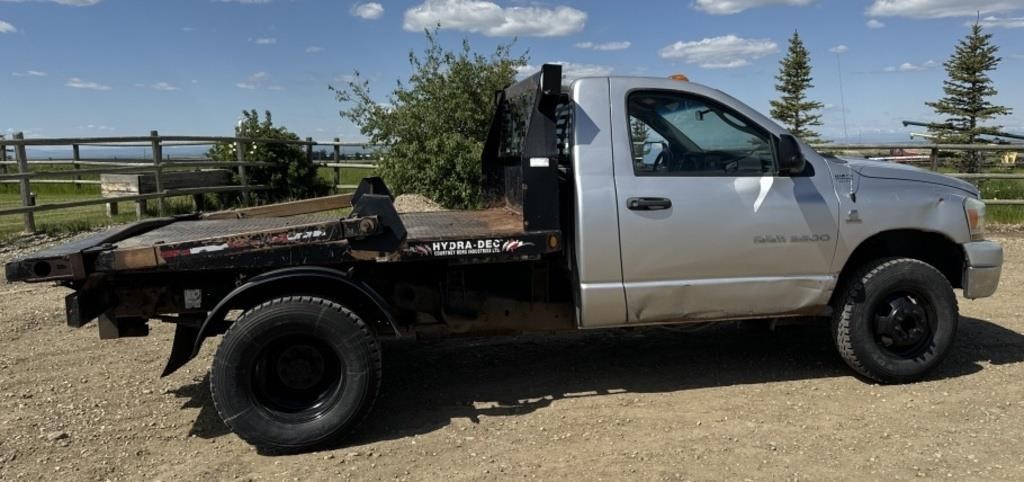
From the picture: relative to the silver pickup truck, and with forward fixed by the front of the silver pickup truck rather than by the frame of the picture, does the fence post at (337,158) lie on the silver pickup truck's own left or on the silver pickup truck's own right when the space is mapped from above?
on the silver pickup truck's own left

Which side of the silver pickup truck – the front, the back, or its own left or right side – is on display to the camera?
right

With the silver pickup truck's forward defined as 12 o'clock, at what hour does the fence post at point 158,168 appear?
The fence post is roughly at 8 o'clock from the silver pickup truck.

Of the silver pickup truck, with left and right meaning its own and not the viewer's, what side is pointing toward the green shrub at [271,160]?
left

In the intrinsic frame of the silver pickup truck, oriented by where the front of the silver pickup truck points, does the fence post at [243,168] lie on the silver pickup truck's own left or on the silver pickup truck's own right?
on the silver pickup truck's own left

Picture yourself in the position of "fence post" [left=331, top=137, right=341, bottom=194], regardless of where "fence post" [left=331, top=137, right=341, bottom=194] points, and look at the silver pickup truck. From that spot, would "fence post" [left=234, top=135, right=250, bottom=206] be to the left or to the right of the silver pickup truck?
right

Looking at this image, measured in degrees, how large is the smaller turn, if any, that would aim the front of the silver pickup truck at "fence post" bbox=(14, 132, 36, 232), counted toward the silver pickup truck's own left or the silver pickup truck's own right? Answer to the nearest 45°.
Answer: approximately 135° to the silver pickup truck's own left
